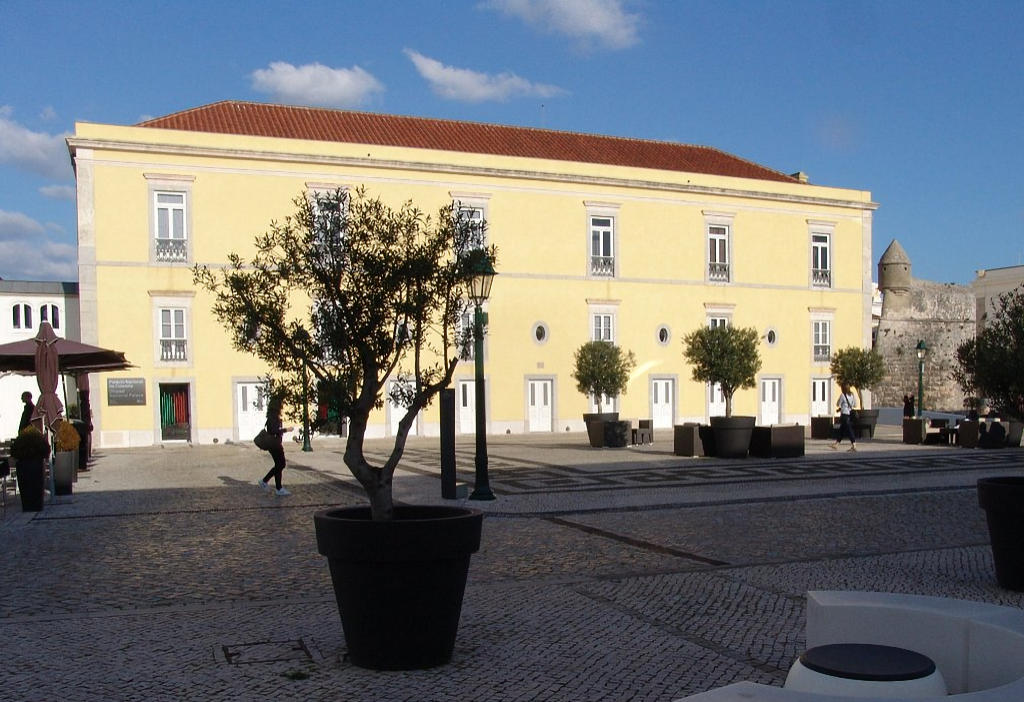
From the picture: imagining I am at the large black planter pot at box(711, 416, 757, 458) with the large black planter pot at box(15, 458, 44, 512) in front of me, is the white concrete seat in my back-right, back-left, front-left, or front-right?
front-left

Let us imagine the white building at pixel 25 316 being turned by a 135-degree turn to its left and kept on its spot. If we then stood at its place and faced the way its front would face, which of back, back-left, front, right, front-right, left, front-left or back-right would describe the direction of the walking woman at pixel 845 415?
right

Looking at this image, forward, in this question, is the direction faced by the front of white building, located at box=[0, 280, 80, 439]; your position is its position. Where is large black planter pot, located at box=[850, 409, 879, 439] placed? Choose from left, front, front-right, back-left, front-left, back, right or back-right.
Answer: front-left

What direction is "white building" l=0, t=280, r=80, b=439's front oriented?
toward the camera

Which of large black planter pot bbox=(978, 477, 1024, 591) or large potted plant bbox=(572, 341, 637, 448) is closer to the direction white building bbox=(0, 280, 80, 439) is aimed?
the large black planter pot

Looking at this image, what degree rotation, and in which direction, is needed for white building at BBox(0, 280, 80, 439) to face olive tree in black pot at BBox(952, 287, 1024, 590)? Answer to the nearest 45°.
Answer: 0° — it already faces it

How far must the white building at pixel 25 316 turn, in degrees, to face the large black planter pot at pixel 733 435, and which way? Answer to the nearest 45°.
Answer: approximately 45° to its left

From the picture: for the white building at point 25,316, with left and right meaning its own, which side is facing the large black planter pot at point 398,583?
front

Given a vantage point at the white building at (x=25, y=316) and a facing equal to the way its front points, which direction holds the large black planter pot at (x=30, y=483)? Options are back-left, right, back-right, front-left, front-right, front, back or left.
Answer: front

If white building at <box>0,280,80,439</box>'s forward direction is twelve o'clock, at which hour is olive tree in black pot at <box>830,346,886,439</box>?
The olive tree in black pot is roughly at 10 o'clock from the white building.

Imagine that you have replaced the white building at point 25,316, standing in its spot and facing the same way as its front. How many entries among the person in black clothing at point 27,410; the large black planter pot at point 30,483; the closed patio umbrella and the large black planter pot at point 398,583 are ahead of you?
4

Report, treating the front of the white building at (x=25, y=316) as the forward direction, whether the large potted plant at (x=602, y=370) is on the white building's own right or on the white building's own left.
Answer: on the white building's own left

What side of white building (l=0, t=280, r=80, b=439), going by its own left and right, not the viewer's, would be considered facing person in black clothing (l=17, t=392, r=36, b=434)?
front

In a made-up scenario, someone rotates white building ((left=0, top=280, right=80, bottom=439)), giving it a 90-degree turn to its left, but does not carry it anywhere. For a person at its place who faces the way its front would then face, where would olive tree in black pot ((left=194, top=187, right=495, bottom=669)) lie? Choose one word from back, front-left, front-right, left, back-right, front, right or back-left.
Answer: right

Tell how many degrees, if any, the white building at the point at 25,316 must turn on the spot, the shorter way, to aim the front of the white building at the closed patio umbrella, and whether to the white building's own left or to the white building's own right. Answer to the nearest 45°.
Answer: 0° — it already faces it

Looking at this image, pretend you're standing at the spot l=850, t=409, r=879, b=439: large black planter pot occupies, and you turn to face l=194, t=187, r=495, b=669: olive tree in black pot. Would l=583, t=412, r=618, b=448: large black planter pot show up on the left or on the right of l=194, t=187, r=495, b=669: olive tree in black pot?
right
